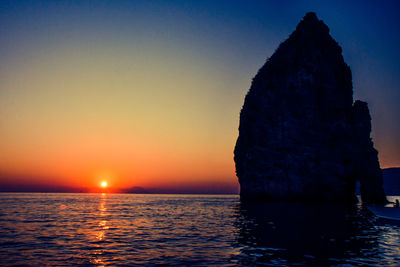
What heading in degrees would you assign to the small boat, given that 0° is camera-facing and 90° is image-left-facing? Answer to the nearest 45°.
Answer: approximately 90°
